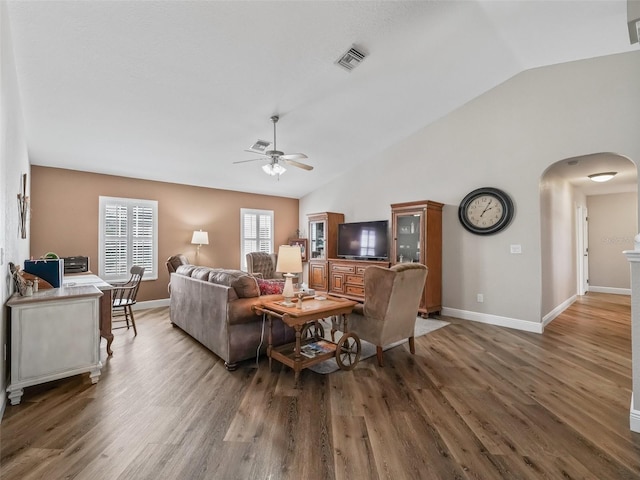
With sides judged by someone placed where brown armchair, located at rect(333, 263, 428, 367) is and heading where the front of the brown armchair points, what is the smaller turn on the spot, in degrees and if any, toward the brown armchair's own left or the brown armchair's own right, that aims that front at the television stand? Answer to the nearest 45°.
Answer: approximately 45° to the brown armchair's own right

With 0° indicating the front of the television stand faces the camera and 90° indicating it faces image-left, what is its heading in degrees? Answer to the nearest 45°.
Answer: approximately 45°

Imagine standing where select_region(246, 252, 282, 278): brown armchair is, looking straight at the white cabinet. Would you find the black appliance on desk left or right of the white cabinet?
right

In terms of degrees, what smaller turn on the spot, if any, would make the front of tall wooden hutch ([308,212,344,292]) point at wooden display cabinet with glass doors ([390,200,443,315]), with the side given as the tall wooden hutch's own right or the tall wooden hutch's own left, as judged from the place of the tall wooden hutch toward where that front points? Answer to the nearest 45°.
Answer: approximately 90° to the tall wooden hutch's own left

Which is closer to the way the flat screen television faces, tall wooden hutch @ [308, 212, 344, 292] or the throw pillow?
the throw pillow

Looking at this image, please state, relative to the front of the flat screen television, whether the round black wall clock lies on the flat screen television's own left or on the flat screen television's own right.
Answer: on the flat screen television's own left

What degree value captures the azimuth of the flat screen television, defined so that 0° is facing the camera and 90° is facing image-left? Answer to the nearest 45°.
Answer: approximately 45°

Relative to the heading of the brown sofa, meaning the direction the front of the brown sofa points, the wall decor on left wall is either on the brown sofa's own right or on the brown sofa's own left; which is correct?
on the brown sofa's own left
